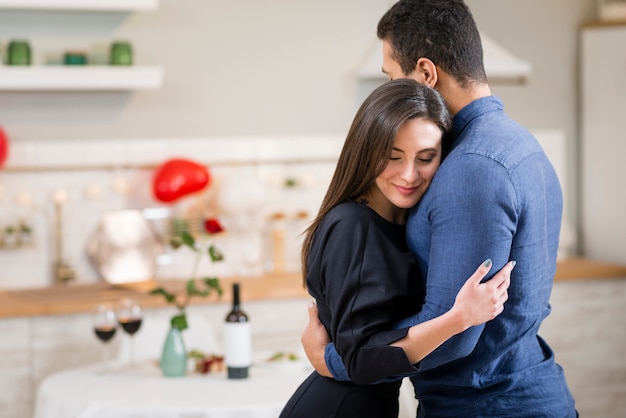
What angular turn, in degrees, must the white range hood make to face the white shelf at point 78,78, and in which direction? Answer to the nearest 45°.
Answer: approximately 90° to its right

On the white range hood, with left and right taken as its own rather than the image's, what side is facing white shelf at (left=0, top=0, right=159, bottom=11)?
right

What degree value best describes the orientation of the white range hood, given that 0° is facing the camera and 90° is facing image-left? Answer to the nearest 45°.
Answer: approximately 0°

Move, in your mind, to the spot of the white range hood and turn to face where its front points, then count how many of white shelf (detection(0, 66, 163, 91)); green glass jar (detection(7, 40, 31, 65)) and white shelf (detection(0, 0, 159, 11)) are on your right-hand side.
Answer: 3

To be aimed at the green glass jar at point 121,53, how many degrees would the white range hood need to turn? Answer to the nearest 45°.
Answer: approximately 90° to its right

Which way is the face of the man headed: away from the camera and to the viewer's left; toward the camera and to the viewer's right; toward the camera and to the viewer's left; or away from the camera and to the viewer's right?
away from the camera and to the viewer's left

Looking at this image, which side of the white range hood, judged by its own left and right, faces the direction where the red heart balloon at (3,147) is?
right

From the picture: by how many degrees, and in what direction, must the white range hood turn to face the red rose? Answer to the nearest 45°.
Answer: approximately 45° to its right

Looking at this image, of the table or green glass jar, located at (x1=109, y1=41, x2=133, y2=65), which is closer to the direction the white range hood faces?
the table

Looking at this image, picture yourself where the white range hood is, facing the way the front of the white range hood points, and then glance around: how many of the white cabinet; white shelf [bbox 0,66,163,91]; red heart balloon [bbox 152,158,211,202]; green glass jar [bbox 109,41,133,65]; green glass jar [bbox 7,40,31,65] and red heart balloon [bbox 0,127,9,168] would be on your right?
5

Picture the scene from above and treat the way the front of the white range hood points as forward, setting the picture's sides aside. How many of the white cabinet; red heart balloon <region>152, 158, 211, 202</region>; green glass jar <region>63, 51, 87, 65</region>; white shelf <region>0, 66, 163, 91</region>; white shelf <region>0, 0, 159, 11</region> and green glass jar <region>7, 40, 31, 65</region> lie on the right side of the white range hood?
5

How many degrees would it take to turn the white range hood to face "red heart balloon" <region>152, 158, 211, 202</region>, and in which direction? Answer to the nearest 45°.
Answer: approximately 90° to its right

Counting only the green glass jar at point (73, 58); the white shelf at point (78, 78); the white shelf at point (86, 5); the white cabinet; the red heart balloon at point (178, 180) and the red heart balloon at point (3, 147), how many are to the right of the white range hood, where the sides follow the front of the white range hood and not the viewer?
5

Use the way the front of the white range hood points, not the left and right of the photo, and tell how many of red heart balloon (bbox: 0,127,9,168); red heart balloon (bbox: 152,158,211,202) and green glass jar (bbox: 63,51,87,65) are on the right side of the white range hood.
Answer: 3

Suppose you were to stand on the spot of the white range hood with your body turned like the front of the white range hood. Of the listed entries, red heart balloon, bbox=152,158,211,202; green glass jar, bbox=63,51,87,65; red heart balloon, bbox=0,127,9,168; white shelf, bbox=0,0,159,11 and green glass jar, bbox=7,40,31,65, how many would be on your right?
5

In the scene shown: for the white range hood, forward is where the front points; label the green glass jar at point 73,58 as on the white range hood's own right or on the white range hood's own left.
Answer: on the white range hood's own right
